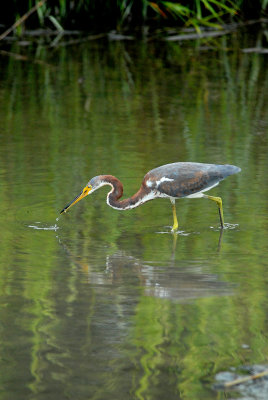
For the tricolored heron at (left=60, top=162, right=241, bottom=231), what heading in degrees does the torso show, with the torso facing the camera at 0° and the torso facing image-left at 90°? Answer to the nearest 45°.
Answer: approximately 90°
